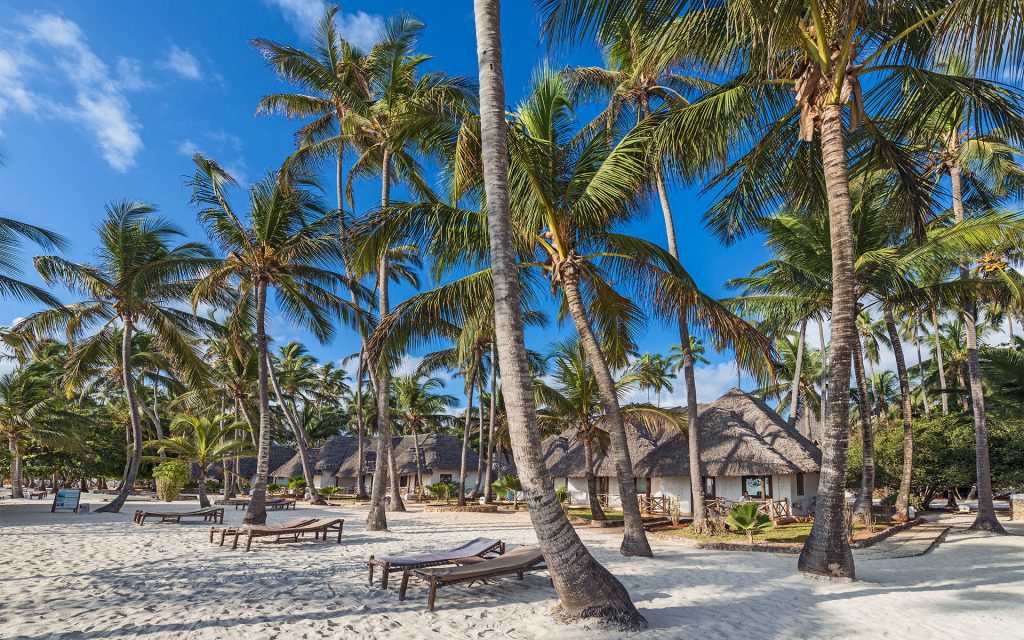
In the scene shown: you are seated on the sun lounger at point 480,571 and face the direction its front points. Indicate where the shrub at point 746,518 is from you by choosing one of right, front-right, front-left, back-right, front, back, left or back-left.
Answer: back

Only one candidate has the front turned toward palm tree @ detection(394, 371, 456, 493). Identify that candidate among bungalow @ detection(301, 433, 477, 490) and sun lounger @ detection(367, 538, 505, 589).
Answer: the bungalow

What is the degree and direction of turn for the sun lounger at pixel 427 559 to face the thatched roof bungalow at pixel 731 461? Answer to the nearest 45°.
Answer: approximately 180°

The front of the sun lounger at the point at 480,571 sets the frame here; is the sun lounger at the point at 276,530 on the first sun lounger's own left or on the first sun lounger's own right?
on the first sun lounger's own right

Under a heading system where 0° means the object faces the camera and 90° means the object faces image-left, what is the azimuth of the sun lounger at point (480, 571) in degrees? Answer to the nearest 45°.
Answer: approximately 45°

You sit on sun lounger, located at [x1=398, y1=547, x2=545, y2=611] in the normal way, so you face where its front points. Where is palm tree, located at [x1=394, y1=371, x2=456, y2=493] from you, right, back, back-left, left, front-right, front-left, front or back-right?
back-right

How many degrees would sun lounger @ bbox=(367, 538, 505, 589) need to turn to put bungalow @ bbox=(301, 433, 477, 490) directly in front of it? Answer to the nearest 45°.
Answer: approximately 135° to its right

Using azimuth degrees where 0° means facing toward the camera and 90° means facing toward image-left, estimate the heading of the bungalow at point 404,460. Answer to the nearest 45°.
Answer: approximately 0°

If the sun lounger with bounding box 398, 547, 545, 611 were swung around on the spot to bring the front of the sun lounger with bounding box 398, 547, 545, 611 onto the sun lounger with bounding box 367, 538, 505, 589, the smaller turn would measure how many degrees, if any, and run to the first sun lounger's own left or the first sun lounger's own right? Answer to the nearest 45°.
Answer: approximately 90° to the first sun lounger's own right
